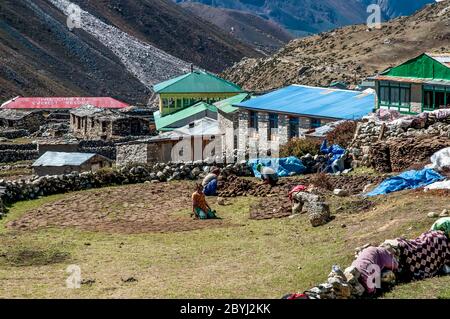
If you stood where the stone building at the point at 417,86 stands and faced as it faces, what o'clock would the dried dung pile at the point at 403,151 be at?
The dried dung pile is roughly at 12 o'clock from the stone building.

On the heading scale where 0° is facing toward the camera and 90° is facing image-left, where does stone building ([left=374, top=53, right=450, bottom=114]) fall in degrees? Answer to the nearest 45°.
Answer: approximately 0°

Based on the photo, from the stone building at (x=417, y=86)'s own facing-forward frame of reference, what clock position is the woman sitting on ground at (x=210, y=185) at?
The woman sitting on ground is roughly at 1 o'clock from the stone building.

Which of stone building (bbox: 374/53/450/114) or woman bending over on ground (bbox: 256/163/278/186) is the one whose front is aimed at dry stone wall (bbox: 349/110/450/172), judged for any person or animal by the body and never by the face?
the stone building

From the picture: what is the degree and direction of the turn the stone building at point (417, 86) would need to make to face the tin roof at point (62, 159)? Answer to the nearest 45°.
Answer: approximately 90° to its right

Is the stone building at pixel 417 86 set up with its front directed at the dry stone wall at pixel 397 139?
yes

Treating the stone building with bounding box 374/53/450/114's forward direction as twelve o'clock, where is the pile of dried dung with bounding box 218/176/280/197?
The pile of dried dung is roughly at 1 o'clock from the stone building.

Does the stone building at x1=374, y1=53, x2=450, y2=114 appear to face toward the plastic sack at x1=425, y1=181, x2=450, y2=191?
yes
